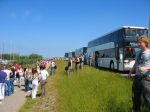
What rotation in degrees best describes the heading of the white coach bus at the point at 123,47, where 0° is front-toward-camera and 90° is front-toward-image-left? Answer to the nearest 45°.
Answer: approximately 315°
